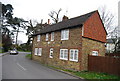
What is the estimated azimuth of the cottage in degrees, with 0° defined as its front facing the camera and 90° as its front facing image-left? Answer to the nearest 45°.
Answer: approximately 45°

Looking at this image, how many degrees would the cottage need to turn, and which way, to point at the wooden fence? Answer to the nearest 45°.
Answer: approximately 90° to its left
